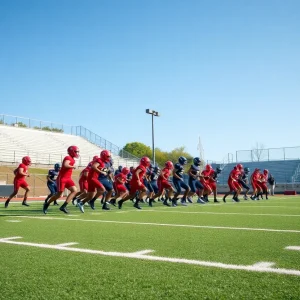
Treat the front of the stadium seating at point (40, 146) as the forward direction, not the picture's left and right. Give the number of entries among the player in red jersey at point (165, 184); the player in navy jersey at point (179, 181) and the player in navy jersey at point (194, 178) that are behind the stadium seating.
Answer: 0

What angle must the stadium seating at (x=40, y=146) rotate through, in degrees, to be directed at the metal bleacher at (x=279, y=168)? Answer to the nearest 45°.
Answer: approximately 45° to its left

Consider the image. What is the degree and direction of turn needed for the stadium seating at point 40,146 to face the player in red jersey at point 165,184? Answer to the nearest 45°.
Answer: approximately 45° to its right

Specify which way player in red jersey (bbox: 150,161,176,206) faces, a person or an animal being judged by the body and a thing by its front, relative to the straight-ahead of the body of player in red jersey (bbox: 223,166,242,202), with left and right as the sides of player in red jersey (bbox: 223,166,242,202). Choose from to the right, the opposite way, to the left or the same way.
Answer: the same way

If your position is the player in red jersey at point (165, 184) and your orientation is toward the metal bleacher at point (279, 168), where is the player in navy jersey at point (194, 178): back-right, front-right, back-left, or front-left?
front-right

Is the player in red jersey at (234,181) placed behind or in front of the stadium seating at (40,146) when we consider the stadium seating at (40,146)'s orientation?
in front

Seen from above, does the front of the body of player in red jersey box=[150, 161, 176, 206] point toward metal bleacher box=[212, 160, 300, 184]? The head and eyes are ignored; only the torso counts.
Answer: no
